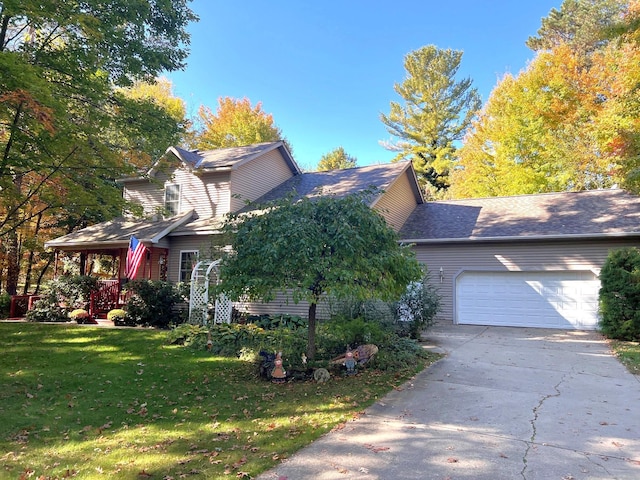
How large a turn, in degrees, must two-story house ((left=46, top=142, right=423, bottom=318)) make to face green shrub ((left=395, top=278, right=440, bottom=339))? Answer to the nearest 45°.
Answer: approximately 90° to its left

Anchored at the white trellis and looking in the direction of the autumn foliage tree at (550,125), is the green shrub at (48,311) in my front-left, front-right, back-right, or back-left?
back-left

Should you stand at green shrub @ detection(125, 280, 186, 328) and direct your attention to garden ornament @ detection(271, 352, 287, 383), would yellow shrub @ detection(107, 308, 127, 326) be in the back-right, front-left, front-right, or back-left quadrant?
back-right

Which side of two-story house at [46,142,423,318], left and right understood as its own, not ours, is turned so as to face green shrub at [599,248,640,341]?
left

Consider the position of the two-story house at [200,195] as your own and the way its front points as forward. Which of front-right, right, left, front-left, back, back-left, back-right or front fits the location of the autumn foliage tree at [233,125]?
back-right

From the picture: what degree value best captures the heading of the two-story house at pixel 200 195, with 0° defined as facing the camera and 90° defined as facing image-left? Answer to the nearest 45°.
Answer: approximately 45°

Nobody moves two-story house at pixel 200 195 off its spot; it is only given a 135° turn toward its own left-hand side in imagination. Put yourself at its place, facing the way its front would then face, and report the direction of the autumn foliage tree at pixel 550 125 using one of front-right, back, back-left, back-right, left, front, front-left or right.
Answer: front

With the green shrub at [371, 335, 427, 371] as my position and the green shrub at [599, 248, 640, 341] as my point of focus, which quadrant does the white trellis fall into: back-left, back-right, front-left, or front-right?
back-left

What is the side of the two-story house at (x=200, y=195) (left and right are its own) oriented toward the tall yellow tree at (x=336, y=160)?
back
